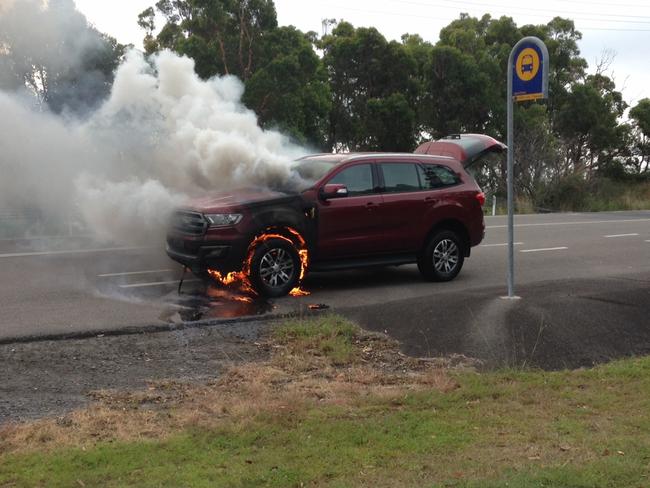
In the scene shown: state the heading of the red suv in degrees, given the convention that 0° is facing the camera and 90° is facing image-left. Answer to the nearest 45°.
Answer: approximately 45°

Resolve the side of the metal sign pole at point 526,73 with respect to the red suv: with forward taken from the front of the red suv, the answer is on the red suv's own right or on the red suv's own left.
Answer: on the red suv's own left
